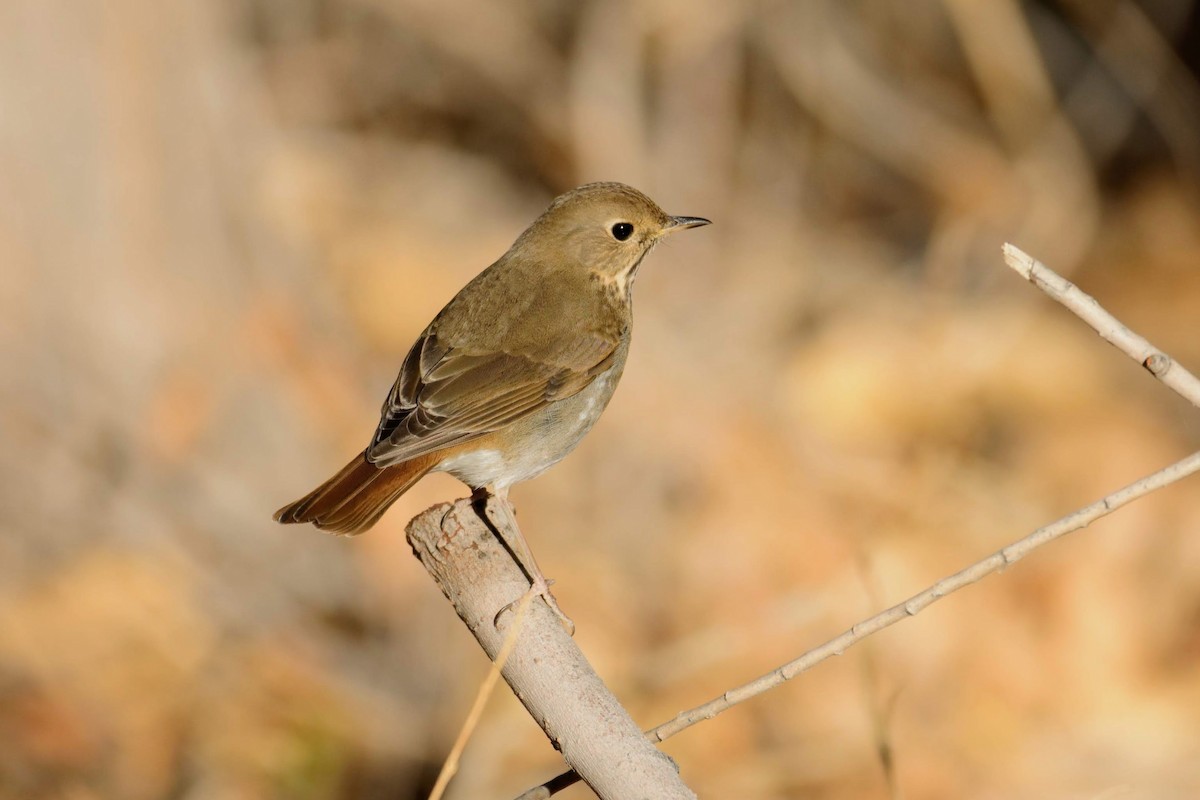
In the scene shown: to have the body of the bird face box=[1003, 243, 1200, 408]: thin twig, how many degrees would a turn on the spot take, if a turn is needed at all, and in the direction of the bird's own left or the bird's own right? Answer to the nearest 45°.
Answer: approximately 45° to the bird's own right

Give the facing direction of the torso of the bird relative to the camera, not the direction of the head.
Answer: to the viewer's right
